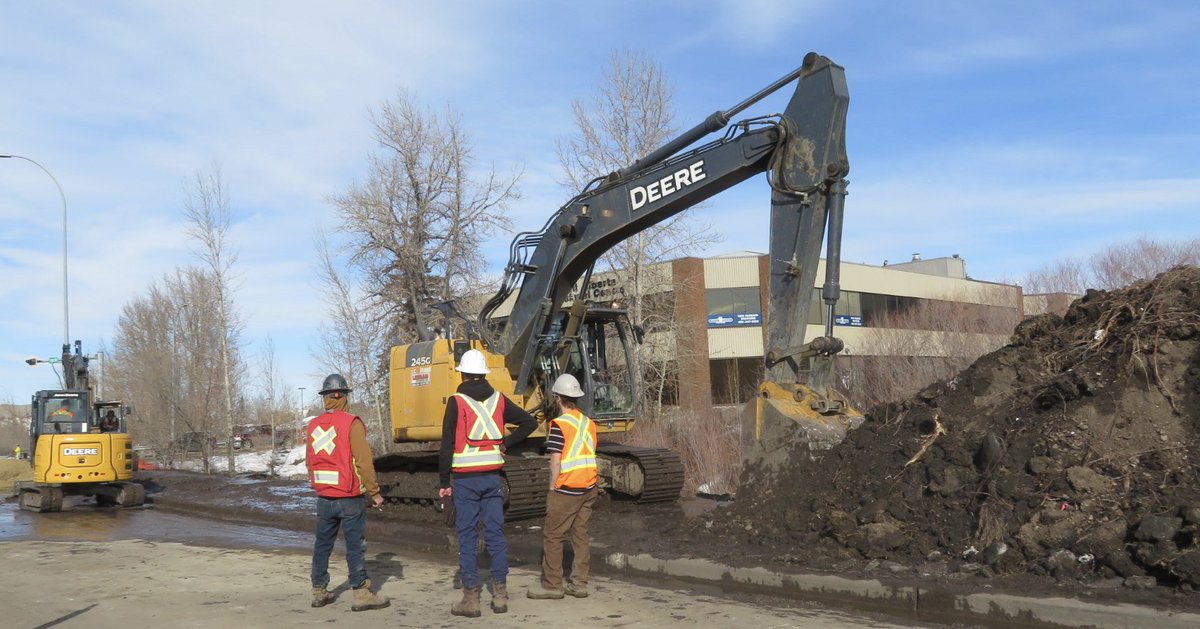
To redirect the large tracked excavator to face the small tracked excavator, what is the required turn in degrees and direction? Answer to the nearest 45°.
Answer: approximately 180°

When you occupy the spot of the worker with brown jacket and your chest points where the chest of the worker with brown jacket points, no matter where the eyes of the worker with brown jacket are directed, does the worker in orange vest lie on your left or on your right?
on your right

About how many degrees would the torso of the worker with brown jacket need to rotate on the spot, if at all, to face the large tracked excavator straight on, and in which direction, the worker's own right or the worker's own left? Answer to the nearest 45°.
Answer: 0° — they already face it

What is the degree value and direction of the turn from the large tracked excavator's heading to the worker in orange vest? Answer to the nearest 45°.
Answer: approximately 45° to its right

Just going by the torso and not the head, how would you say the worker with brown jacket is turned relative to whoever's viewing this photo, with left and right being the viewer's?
facing away from the viewer and to the right of the viewer

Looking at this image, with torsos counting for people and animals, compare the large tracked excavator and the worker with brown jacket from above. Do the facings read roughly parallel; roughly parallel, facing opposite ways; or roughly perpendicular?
roughly perpendicular

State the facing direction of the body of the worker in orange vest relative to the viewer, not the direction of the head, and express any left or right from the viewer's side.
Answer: facing away from the viewer and to the left of the viewer
